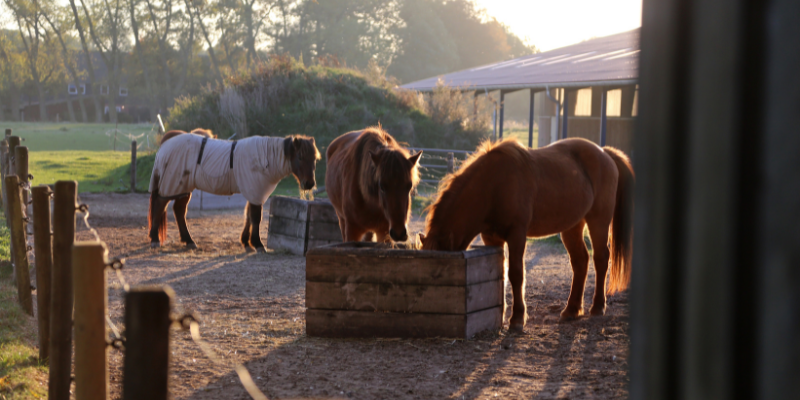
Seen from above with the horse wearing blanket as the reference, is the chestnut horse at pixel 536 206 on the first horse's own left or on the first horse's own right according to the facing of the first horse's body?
on the first horse's own right

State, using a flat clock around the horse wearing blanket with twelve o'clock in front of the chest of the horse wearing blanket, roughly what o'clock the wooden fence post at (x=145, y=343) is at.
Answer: The wooden fence post is roughly at 3 o'clock from the horse wearing blanket.

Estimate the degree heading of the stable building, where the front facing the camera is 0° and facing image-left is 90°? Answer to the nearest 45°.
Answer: approximately 45°

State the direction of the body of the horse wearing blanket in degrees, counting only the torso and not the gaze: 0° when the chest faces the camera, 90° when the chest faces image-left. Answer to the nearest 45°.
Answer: approximately 270°

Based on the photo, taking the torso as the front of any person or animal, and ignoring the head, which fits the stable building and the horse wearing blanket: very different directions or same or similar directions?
very different directions

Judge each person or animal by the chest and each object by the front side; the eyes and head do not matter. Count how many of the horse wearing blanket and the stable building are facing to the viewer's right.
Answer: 1

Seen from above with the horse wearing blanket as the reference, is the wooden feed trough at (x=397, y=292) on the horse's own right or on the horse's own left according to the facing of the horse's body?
on the horse's own right

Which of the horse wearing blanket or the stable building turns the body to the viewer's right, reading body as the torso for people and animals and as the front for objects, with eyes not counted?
the horse wearing blanket

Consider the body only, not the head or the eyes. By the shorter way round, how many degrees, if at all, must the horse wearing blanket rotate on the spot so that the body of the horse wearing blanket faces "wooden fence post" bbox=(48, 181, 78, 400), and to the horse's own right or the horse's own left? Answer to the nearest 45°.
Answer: approximately 90° to the horse's own right

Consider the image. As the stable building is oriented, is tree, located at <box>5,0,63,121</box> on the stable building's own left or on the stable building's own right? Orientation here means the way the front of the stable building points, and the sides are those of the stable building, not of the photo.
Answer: on the stable building's own right
